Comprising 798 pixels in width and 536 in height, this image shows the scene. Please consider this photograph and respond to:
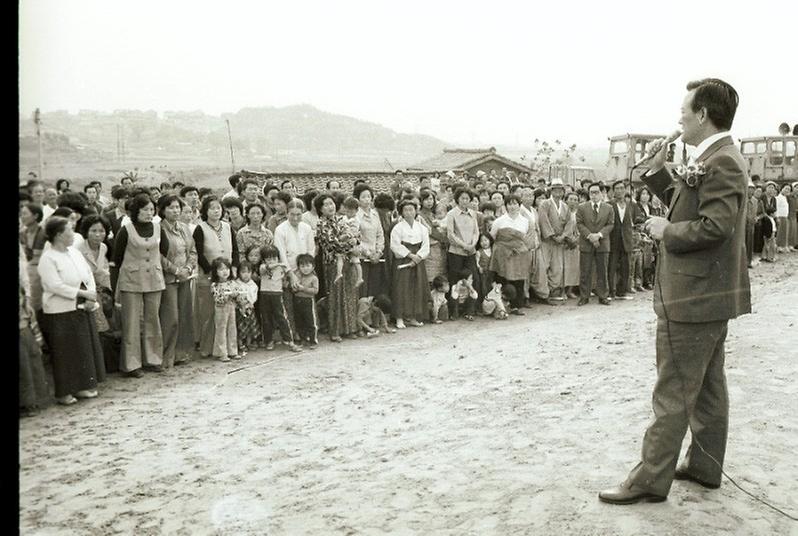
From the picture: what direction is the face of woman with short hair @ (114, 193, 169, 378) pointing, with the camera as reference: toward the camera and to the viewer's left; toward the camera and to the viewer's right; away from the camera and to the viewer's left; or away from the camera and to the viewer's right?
toward the camera and to the viewer's right

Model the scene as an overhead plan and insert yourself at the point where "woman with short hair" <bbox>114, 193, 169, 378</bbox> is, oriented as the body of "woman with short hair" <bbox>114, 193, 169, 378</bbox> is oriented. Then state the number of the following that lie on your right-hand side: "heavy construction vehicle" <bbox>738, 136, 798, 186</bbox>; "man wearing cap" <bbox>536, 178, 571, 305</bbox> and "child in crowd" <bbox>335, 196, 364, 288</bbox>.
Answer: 0

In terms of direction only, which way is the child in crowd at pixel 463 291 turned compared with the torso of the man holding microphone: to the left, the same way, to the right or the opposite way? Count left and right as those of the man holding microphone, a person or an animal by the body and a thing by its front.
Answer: to the left

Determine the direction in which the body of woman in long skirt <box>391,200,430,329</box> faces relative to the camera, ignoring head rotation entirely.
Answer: toward the camera

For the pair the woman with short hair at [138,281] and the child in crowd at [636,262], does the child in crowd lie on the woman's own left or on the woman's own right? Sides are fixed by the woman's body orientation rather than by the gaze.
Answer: on the woman's own left

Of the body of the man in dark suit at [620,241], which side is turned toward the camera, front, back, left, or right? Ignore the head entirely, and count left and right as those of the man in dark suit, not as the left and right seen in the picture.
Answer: front

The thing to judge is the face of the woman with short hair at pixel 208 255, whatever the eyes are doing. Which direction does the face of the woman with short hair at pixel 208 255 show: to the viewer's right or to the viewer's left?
to the viewer's right

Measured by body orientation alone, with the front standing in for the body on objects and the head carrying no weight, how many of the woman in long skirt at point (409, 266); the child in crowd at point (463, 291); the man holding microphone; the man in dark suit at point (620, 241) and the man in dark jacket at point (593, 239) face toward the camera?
4

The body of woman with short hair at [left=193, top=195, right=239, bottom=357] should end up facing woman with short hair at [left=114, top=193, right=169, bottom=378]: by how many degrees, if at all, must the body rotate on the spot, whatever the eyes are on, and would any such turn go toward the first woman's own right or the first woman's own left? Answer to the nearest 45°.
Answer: approximately 90° to the first woman's own right

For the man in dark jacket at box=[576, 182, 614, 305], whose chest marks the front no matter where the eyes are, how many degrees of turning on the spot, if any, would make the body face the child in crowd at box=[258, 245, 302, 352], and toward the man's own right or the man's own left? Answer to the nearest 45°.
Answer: approximately 45° to the man's own right

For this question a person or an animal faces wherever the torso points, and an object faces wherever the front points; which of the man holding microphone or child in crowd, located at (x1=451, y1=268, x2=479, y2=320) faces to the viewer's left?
the man holding microphone

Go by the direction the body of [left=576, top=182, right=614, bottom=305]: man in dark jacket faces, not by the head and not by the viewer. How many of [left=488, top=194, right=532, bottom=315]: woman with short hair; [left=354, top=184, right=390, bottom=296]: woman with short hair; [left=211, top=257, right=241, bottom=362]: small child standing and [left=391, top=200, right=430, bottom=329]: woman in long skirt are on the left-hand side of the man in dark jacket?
0

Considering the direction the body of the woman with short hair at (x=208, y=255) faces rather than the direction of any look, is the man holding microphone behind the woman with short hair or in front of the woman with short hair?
in front

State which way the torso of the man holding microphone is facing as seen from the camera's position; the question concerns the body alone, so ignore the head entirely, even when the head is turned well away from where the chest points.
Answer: to the viewer's left

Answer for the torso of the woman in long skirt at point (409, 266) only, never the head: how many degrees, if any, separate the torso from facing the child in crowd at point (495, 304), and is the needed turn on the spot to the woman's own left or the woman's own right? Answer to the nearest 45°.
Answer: approximately 135° to the woman's own left
